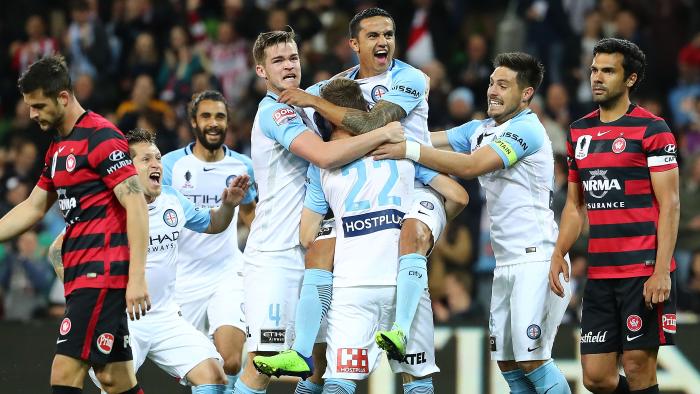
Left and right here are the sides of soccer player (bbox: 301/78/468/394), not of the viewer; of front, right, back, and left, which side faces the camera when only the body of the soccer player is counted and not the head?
back

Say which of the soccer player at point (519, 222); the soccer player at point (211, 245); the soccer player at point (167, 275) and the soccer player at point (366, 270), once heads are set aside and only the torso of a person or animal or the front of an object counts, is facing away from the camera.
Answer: the soccer player at point (366, 270)

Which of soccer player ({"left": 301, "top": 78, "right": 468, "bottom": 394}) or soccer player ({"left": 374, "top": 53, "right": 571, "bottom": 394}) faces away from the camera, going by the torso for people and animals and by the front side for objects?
soccer player ({"left": 301, "top": 78, "right": 468, "bottom": 394})

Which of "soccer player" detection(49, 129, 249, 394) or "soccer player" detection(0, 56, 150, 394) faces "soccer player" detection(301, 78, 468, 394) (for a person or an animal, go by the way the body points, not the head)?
"soccer player" detection(49, 129, 249, 394)

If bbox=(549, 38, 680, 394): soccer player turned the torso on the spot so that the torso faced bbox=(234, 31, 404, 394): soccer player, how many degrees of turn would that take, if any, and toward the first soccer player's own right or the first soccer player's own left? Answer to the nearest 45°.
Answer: approximately 45° to the first soccer player's own right

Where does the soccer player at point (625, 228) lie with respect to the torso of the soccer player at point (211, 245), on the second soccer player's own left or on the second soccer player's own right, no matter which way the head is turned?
on the second soccer player's own left

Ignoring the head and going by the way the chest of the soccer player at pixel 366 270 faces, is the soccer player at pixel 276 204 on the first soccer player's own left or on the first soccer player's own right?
on the first soccer player's own left

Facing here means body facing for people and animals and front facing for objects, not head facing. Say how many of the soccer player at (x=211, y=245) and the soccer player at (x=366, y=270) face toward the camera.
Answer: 1

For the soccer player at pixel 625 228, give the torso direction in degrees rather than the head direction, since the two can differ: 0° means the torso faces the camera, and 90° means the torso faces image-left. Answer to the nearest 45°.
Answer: approximately 45°
